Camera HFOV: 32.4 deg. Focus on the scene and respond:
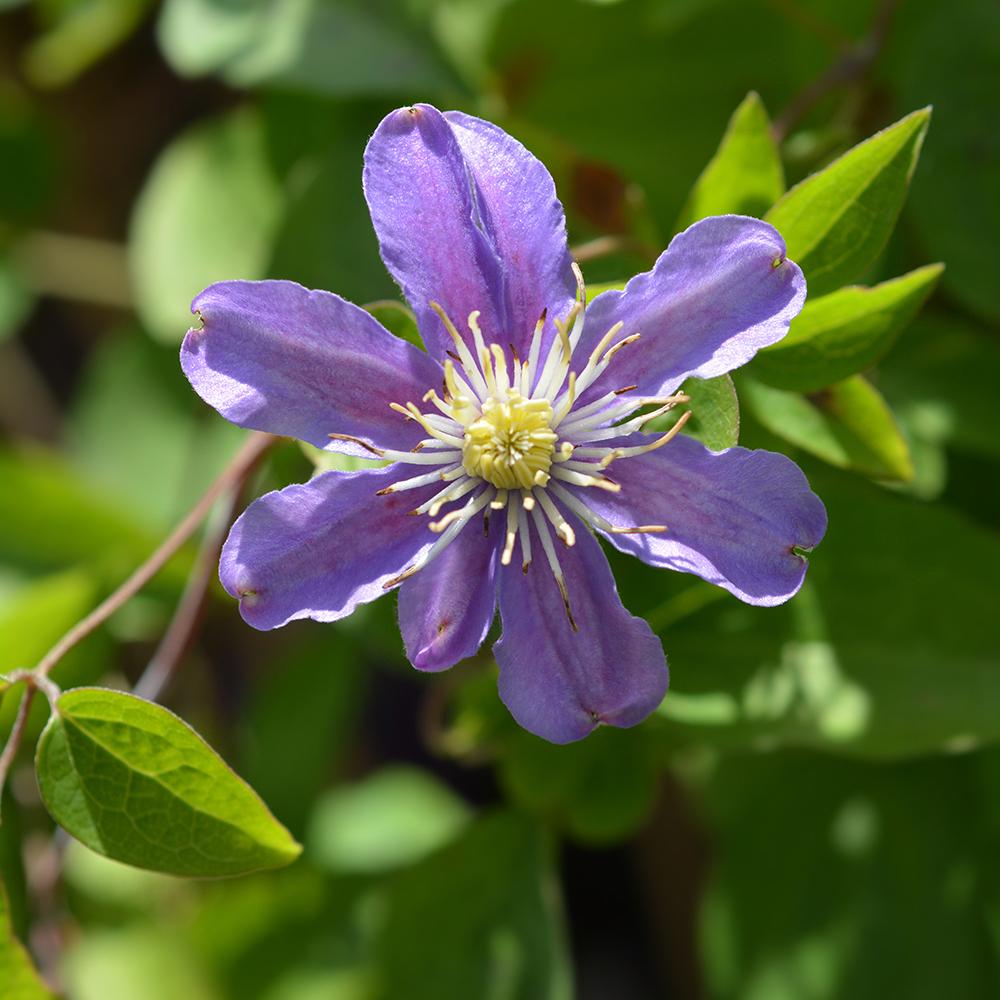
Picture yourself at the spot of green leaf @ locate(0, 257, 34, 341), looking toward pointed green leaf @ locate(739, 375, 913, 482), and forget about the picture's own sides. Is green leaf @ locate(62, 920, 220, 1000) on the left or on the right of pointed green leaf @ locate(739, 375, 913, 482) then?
right

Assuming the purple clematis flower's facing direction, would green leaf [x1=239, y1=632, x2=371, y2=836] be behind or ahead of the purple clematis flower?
behind

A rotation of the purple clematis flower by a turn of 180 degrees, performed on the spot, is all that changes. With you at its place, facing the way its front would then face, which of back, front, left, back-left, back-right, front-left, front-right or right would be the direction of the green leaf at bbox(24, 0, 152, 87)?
front

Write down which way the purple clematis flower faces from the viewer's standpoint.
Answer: facing the viewer

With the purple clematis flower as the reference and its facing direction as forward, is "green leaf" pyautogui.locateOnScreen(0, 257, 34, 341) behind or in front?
behind

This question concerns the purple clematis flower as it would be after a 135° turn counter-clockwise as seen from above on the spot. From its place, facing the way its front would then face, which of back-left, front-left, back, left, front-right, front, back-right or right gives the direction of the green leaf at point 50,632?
left
